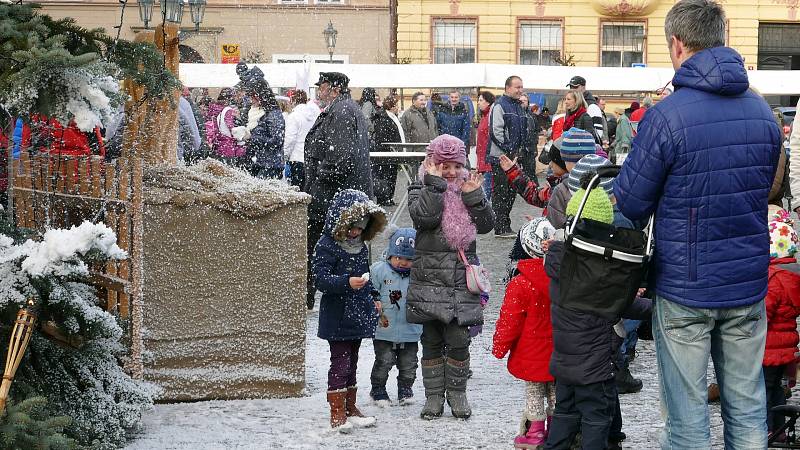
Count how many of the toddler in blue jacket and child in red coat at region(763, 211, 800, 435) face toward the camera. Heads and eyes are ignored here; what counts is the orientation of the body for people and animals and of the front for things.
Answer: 1

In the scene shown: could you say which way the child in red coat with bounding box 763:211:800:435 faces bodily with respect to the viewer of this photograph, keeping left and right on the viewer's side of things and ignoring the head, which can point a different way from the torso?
facing away from the viewer and to the left of the viewer

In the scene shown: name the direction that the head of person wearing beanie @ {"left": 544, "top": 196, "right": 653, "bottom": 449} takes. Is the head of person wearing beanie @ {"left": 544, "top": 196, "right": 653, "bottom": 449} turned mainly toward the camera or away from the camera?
away from the camera

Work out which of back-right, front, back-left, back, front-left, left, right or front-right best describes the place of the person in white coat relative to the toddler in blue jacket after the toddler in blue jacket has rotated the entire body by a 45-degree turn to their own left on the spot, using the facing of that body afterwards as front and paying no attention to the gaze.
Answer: back-left

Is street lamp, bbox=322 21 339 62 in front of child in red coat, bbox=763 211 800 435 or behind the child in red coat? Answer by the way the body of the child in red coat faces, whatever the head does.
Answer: in front

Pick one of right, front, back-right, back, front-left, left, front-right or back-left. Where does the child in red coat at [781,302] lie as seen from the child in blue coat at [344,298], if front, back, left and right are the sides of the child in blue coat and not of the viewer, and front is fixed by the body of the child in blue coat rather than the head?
front-left

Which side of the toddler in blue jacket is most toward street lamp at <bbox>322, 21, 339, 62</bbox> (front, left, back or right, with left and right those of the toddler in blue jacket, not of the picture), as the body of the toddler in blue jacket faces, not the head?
back
